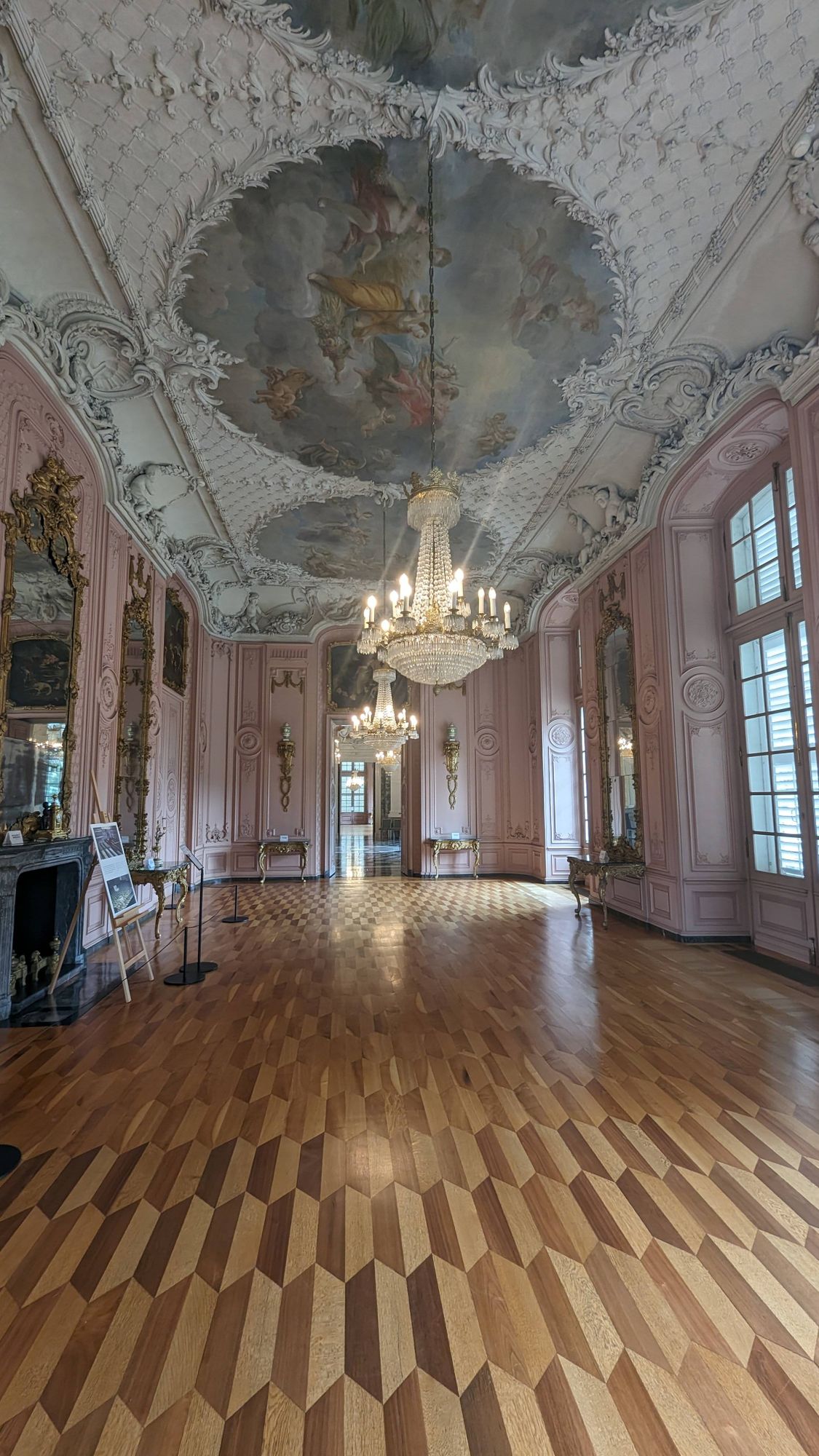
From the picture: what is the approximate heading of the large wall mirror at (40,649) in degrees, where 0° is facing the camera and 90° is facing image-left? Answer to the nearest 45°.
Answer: approximately 315°

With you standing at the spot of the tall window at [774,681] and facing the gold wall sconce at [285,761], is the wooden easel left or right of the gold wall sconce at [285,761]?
left

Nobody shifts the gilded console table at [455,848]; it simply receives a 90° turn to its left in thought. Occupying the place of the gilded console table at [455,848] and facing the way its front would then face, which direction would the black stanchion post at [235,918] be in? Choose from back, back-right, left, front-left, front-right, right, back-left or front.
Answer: back-right

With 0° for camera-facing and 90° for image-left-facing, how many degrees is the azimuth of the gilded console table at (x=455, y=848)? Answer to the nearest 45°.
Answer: approximately 0°

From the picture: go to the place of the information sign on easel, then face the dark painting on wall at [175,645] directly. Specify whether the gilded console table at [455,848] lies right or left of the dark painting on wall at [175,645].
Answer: right

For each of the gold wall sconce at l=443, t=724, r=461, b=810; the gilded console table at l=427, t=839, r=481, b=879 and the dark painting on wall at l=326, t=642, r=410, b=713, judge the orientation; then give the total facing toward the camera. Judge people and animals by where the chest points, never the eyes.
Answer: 3

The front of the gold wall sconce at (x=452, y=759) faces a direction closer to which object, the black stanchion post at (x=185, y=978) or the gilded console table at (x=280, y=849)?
the black stanchion post

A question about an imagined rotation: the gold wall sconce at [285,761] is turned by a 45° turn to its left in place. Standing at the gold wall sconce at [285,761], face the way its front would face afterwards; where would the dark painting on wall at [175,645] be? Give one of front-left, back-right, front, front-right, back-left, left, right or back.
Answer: right

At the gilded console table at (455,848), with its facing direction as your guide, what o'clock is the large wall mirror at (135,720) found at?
The large wall mirror is roughly at 1 o'clock from the gilded console table.

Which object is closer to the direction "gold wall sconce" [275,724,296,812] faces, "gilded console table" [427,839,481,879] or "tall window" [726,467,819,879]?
the tall window

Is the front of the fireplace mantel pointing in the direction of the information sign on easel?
yes

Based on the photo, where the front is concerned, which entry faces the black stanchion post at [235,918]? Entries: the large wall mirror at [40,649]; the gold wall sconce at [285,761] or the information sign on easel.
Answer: the gold wall sconce
